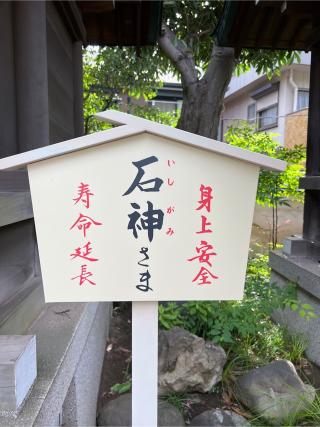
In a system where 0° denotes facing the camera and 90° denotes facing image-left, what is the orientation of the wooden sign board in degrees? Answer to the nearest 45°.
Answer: approximately 0°

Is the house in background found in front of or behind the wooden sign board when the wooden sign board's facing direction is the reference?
behind
